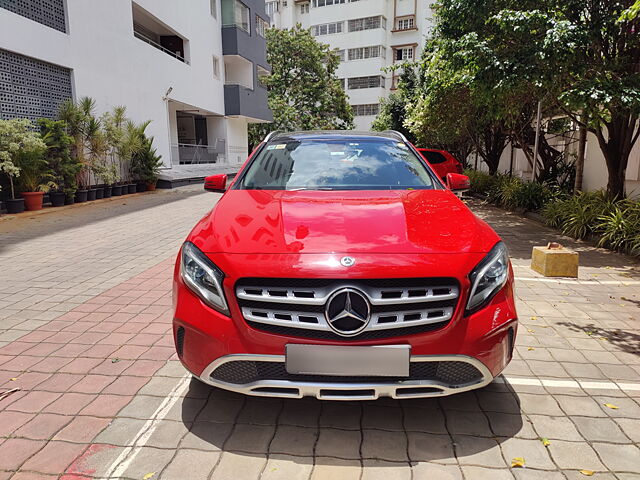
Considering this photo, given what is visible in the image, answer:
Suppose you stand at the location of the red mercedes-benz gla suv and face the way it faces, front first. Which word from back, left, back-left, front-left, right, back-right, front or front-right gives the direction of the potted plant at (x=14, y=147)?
back-right

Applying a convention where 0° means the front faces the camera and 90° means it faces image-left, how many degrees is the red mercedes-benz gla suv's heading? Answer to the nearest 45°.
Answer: approximately 0°

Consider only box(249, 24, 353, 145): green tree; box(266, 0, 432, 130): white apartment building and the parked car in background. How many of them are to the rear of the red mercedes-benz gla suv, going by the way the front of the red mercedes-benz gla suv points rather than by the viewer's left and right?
3

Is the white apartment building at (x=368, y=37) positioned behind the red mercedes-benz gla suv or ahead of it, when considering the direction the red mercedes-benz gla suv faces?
behind

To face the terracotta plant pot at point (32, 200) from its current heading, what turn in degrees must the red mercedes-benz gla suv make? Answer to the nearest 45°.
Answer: approximately 135° to its right

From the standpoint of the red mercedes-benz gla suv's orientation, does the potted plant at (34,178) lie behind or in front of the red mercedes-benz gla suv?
behind

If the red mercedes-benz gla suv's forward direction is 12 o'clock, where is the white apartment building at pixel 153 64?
The white apartment building is roughly at 5 o'clock from the red mercedes-benz gla suv.

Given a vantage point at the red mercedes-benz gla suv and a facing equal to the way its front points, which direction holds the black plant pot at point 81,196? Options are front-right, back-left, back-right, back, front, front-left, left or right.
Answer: back-right

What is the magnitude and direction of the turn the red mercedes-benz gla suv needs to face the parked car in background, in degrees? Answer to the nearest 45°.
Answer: approximately 180°

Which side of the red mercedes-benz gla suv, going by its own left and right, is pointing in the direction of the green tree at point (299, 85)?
back
